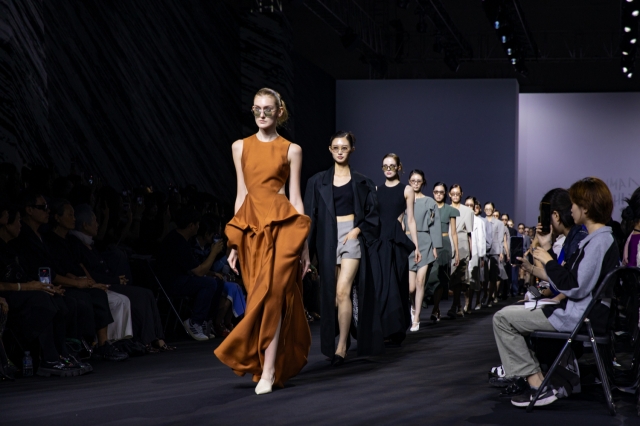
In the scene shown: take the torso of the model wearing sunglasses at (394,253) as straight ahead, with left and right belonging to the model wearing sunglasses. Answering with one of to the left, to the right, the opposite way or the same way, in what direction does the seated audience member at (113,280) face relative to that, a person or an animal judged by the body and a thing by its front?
to the left

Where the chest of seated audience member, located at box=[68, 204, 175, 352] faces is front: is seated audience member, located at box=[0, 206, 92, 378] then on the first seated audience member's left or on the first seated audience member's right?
on the first seated audience member's right

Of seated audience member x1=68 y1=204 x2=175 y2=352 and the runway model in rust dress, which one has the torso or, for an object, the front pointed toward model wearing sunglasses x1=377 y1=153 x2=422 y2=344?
the seated audience member

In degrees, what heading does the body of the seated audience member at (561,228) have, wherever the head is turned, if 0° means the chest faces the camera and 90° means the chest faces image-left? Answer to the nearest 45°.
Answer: approximately 90°

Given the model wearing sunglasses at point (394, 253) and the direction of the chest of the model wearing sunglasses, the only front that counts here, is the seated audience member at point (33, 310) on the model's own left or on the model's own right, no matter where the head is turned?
on the model's own right

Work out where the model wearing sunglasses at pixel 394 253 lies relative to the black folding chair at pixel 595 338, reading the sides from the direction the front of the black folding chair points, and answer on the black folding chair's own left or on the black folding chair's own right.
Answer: on the black folding chair's own right

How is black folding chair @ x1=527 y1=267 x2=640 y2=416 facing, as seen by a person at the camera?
facing to the left of the viewer

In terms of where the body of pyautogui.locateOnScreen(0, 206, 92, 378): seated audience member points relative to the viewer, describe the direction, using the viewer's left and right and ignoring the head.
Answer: facing to the right of the viewer

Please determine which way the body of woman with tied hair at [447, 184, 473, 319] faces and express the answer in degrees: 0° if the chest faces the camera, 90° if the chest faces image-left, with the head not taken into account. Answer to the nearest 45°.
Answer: approximately 0°

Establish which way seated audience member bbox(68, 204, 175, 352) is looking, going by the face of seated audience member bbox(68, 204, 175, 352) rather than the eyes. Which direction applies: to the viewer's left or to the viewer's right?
to the viewer's right

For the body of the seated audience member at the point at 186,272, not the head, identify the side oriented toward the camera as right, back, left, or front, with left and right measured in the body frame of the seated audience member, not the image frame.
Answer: right

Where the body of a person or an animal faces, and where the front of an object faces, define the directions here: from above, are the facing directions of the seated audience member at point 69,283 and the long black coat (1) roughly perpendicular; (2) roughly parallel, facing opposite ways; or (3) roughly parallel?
roughly perpendicular
